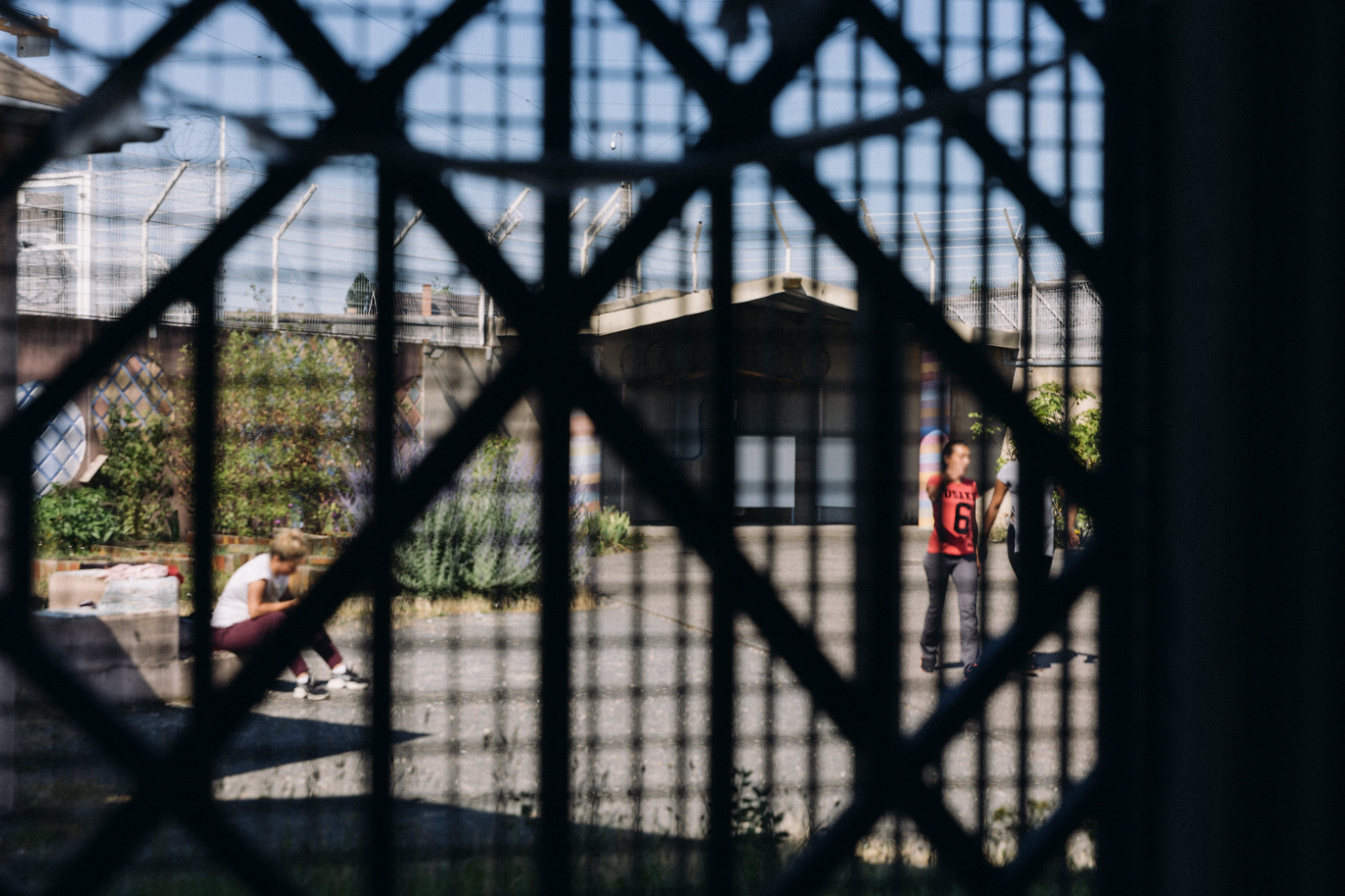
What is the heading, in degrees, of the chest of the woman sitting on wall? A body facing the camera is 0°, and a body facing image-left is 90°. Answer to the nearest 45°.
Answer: approximately 270°

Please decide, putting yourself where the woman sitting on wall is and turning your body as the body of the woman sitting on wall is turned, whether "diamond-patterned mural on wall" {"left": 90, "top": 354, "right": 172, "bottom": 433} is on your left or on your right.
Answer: on your left

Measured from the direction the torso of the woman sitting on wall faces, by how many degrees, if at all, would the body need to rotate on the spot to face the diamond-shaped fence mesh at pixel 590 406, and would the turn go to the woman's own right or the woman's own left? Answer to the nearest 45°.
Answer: approximately 90° to the woman's own right

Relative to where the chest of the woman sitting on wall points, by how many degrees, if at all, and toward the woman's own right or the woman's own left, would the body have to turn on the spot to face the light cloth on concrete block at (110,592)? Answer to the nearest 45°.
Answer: approximately 135° to the woman's own left

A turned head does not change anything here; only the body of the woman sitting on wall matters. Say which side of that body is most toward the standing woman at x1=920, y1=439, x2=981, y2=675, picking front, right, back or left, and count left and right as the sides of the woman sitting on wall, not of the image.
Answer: front

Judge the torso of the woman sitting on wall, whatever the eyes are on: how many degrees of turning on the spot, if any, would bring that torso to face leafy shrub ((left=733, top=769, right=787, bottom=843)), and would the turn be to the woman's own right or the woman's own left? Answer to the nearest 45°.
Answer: approximately 45° to the woman's own right
